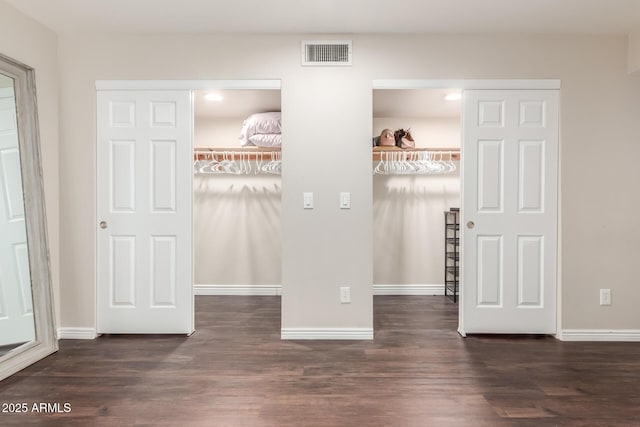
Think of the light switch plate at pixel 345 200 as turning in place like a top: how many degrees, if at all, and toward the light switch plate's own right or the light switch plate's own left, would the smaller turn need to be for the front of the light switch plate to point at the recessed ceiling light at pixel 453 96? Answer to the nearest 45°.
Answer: approximately 135° to the light switch plate's own left

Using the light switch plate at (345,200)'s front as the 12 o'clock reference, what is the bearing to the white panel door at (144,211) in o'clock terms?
The white panel door is roughly at 3 o'clock from the light switch plate.

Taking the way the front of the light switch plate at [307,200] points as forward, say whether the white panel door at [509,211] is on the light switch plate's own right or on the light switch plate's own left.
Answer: on the light switch plate's own left

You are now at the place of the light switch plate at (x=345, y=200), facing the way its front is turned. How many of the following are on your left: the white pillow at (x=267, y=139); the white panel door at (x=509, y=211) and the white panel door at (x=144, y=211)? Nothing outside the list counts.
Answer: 1

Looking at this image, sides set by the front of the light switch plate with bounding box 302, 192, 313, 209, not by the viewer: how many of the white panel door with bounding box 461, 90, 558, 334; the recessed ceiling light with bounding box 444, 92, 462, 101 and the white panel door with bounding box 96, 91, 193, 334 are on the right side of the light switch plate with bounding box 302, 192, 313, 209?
1

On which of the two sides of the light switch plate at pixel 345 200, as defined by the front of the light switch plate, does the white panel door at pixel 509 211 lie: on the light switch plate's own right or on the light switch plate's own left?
on the light switch plate's own left

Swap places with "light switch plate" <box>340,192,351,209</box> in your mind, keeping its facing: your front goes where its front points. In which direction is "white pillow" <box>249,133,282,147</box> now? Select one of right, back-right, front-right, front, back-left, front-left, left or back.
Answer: back-right

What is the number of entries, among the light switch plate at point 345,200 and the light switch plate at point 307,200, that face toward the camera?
2

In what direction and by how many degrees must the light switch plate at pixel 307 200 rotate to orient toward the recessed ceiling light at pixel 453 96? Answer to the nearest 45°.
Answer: approximately 135° to its left

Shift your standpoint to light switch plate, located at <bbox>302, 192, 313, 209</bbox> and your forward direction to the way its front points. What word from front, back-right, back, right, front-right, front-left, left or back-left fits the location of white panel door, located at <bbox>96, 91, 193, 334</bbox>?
right

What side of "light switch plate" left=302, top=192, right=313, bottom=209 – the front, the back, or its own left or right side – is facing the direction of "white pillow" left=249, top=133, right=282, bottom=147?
back

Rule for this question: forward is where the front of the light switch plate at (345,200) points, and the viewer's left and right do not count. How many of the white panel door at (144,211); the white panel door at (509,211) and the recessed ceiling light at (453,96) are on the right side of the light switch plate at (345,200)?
1
